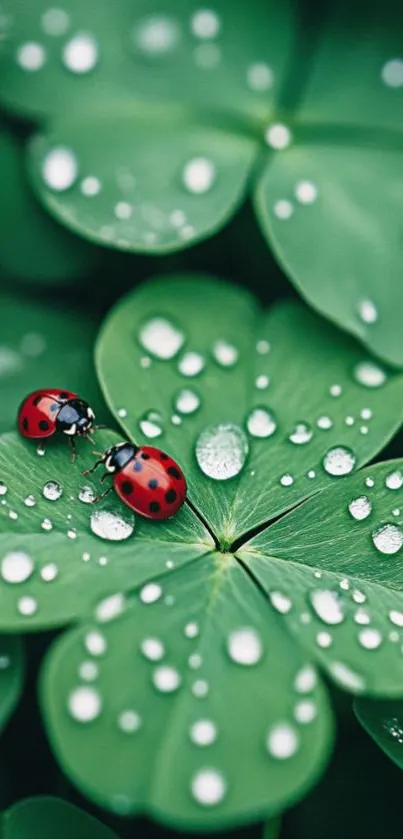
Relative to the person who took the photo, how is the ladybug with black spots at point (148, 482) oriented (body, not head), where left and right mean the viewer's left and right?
facing away from the viewer and to the left of the viewer
